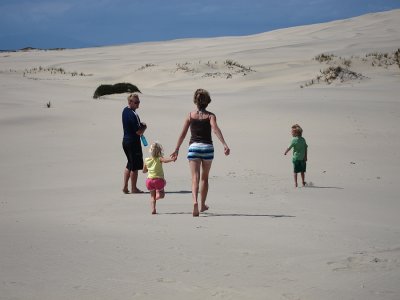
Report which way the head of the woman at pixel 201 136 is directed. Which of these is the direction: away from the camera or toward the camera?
away from the camera

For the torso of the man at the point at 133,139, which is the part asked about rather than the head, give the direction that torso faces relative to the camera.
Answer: to the viewer's right

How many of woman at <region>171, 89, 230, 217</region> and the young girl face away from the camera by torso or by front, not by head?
2

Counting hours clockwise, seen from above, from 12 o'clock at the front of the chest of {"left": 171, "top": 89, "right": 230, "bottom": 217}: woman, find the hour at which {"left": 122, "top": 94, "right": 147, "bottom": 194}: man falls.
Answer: The man is roughly at 11 o'clock from the woman.

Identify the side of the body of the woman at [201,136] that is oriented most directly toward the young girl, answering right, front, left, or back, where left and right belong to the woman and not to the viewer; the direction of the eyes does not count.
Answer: left

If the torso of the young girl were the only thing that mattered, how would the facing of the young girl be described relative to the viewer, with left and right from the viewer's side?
facing away from the viewer

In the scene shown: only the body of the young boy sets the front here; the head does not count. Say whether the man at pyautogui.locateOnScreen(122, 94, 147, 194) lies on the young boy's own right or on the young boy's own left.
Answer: on the young boy's own left

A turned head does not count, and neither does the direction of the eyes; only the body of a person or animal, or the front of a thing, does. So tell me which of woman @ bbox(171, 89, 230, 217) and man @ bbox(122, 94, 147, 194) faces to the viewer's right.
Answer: the man

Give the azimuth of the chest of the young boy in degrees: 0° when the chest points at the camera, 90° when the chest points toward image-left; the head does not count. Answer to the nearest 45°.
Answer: approximately 135°

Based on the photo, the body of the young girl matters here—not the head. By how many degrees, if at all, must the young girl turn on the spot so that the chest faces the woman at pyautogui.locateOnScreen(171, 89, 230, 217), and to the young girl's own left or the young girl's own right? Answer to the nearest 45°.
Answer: approximately 135° to the young girl's own right

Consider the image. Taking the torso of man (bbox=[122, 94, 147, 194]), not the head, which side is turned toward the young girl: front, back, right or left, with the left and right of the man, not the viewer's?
right

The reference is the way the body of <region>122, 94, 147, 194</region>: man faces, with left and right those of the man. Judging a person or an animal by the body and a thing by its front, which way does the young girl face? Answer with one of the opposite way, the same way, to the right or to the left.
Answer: to the left

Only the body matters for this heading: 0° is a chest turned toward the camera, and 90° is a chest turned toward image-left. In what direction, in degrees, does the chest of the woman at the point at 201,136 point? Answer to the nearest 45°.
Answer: approximately 180°
